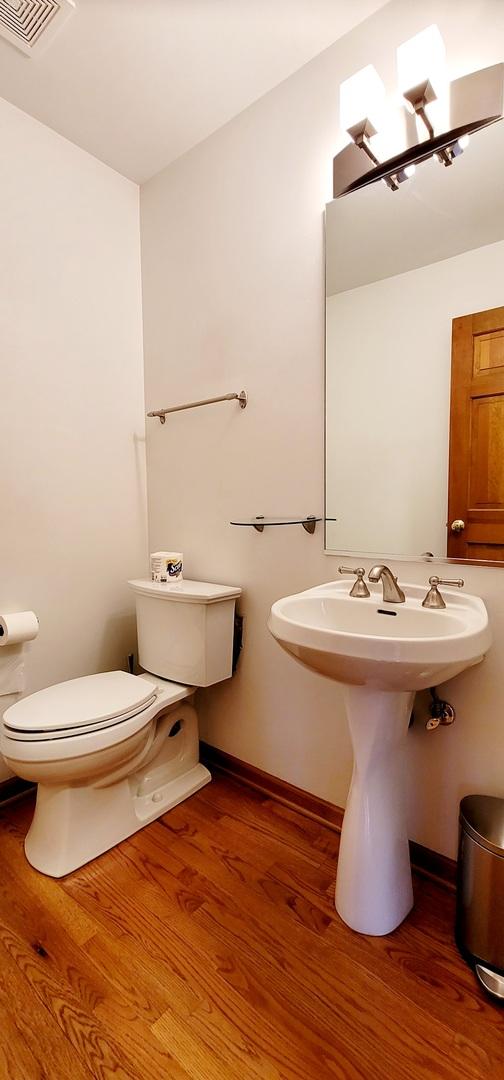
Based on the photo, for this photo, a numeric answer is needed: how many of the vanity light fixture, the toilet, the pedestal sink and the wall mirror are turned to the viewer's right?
0

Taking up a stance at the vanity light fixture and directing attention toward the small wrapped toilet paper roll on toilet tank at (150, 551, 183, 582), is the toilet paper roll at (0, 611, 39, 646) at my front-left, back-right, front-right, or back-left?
front-left

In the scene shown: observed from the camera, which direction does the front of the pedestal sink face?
facing the viewer and to the left of the viewer

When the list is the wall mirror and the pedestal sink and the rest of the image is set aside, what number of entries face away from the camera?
0

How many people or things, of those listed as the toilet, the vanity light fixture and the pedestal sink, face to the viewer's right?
0

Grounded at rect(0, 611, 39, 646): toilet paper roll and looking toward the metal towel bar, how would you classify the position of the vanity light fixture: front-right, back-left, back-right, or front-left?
front-right

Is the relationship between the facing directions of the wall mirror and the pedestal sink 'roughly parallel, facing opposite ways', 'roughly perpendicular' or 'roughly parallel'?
roughly parallel

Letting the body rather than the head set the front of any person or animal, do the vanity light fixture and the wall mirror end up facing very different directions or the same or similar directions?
same or similar directions
